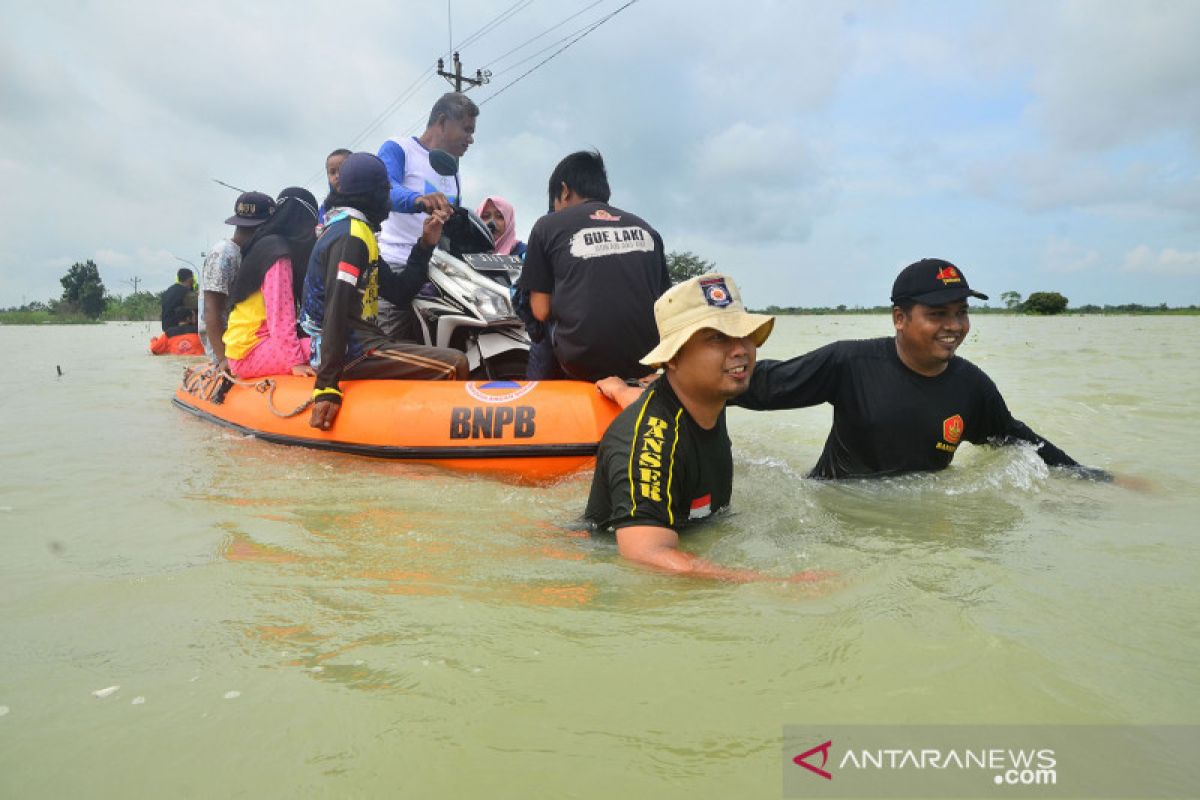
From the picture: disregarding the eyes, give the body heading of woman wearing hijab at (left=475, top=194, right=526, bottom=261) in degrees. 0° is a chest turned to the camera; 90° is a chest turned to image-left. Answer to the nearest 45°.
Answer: approximately 45°

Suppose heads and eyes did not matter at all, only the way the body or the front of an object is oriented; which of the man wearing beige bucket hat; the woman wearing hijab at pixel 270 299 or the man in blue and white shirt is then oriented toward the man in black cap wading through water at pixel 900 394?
the man in blue and white shirt

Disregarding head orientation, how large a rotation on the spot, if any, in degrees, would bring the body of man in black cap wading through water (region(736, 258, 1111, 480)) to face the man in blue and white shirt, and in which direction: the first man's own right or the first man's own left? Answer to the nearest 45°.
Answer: approximately 135° to the first man's own right

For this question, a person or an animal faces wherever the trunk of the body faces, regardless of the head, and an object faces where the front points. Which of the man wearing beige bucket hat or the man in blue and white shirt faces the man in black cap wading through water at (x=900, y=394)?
the man in blue and white shirt

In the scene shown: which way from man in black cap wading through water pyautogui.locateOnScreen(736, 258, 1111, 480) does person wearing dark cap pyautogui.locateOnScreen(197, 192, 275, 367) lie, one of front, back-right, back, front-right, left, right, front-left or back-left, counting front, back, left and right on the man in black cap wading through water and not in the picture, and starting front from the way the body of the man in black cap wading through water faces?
back-right

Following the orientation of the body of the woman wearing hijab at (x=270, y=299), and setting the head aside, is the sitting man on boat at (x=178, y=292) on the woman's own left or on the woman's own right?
on the woman's own left

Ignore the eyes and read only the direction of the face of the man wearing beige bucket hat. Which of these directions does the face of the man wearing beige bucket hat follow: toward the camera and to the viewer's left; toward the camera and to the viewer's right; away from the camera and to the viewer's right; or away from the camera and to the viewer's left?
toward the camera and to the viewer's right

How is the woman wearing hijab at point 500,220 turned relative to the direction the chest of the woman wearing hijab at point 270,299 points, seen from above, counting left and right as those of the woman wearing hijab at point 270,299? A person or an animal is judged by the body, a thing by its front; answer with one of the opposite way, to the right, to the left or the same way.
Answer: the opposite way

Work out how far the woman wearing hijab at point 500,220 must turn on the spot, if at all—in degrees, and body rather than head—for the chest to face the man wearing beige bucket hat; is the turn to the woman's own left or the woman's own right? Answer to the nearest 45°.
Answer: approximately 45° to the woman's own left

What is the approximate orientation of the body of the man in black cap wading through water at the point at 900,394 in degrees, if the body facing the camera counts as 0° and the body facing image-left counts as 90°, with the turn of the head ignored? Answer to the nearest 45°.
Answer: approximately 315°
